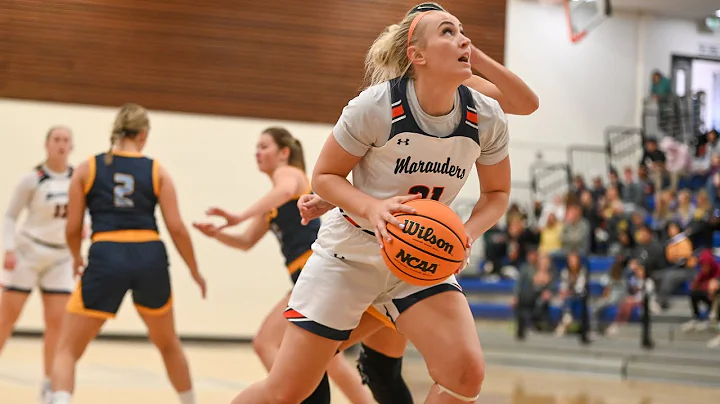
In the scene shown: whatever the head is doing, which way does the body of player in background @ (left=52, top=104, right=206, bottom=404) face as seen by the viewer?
away from the camera

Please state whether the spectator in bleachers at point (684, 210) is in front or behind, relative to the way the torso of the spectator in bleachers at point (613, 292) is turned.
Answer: behind

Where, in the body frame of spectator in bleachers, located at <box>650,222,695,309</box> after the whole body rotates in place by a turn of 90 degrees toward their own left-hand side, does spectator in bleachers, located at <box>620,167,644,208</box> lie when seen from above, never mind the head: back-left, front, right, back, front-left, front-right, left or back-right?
back-left

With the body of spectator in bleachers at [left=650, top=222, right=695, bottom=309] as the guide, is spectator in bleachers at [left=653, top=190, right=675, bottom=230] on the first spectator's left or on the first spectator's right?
on the first spectator's right

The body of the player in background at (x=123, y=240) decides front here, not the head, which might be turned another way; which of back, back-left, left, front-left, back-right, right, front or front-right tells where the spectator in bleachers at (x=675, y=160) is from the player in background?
front-right

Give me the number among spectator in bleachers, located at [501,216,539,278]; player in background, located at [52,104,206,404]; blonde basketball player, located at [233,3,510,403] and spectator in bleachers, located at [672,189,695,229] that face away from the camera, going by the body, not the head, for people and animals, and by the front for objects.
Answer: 1

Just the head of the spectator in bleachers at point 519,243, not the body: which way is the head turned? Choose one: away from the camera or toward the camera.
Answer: toward the camera

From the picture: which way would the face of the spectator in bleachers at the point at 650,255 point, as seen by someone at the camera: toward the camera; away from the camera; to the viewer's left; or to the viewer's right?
toward the camera

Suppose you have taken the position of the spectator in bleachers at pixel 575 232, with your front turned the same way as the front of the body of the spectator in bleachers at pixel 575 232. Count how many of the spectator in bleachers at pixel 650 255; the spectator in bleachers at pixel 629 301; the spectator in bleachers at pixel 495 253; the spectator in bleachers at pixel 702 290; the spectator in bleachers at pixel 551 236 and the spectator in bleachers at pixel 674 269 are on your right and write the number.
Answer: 2

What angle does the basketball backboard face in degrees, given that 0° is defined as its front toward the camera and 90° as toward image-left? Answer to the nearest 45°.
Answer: approximately 45°

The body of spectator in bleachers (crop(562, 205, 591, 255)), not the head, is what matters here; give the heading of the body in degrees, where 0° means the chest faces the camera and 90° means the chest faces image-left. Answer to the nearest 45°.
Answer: approximately 45°

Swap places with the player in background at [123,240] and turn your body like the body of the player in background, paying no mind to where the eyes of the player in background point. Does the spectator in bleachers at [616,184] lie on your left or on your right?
on your right

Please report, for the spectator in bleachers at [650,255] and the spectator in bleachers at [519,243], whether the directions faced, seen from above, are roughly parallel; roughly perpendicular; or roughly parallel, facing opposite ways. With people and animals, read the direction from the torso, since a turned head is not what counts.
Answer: roughly parallel

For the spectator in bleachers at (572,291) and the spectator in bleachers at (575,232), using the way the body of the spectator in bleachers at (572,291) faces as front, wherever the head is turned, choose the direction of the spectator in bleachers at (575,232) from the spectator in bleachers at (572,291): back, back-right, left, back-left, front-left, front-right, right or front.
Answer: back-right

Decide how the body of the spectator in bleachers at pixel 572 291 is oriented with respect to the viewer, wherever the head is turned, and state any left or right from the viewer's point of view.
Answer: facing the viewer and to the left of the viewer

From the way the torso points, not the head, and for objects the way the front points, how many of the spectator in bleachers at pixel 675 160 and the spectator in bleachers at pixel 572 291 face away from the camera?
0

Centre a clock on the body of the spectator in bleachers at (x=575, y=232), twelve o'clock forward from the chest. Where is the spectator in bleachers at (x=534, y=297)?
the spectator in bleachers at (x=534, y=297) is roughly at 11 o'clock from the spectator in bleachers at (x=575, y=232).
